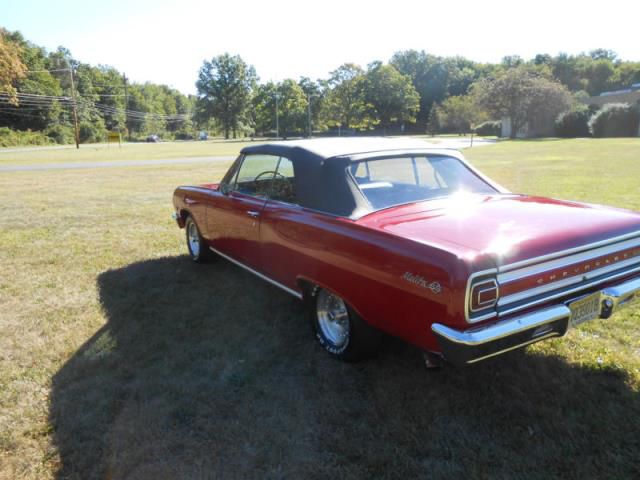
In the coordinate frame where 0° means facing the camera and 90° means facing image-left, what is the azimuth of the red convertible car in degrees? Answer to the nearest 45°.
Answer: approximately 135°

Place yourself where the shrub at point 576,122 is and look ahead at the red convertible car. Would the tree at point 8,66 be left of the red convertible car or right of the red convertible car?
right

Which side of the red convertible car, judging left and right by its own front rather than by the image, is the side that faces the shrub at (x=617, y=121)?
right

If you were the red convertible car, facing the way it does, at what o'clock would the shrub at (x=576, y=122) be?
The shrub is roughly at 2 o'clock from the red convertible car.

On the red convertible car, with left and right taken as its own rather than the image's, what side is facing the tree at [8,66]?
front

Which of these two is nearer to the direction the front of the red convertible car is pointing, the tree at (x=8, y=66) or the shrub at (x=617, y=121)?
the tree

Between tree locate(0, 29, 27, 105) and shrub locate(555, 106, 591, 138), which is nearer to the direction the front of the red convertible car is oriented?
the tree

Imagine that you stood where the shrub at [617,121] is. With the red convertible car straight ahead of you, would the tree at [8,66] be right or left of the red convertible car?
right
